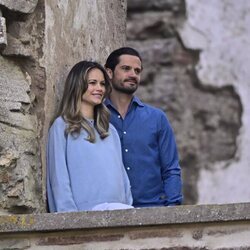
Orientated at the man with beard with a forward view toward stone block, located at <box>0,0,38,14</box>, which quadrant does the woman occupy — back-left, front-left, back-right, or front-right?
front-left

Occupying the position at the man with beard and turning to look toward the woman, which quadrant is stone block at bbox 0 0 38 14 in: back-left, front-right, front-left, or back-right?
front-right

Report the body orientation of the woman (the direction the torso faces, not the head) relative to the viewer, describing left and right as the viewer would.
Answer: facing the viewer and to the right of the viewer

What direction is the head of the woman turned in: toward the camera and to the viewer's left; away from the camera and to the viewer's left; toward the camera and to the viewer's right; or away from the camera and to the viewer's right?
toward the camera and to the viewer's right

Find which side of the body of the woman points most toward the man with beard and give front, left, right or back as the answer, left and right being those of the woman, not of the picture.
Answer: left
